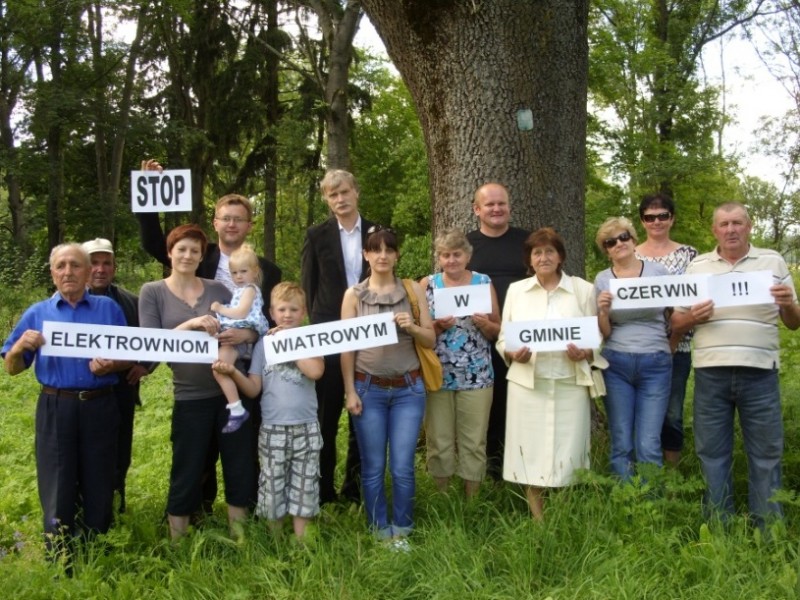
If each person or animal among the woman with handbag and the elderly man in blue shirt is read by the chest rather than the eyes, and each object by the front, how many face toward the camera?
2

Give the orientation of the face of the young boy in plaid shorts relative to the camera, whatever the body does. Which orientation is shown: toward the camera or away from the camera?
toward the camera

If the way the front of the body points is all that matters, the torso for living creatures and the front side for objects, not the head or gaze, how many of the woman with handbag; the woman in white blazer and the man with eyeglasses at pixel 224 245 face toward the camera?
3

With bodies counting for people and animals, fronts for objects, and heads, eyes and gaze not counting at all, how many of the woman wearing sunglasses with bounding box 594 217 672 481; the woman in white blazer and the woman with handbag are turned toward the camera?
3

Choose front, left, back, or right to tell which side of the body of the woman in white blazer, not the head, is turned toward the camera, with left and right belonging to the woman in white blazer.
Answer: front

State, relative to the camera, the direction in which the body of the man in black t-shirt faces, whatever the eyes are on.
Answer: toward the camera

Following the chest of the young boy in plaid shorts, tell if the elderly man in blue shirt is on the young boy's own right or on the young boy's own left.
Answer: on the young boy's own right

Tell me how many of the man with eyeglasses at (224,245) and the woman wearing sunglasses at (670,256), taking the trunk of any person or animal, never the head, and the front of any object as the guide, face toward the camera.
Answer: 2

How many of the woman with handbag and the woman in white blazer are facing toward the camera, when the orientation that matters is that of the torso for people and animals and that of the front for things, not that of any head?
2

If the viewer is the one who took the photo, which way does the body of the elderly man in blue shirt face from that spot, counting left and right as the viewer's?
facing the viewer

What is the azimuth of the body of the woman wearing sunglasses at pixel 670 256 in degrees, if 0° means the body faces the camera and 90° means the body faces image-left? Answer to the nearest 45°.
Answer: approximately 0°

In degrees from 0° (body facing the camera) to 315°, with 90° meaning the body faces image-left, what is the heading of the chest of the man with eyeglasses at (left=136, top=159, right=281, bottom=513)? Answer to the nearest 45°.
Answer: approximately 0°
